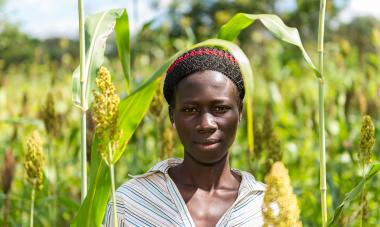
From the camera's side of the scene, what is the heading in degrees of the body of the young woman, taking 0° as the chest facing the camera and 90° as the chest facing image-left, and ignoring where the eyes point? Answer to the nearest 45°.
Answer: approximately 0°
